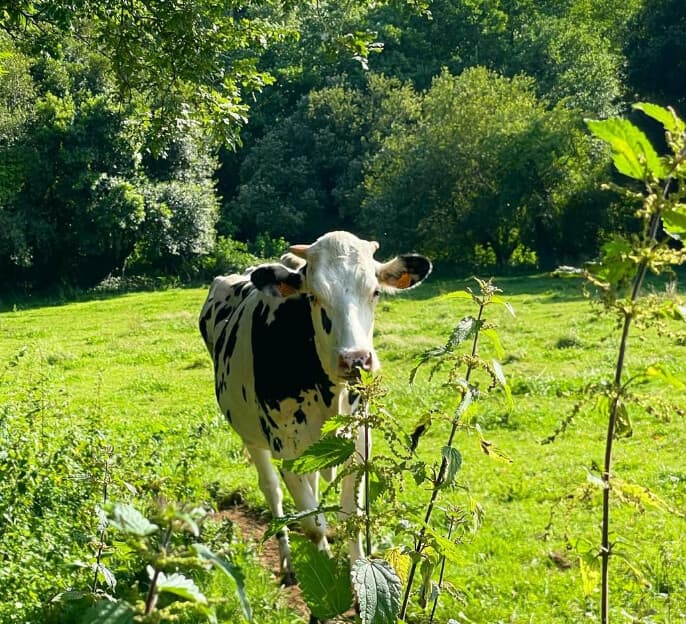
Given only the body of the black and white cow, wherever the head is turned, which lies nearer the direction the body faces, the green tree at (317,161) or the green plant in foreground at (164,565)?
the green plant in foreground

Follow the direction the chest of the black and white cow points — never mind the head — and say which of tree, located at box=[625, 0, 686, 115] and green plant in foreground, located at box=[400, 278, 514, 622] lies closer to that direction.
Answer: the green plant in foreground

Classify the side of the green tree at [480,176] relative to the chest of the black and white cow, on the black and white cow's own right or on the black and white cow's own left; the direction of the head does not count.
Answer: on the black and white cow's own left

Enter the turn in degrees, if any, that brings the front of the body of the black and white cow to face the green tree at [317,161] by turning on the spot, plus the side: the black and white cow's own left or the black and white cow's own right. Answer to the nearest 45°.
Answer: approximately 135° to the black and white cow's own left

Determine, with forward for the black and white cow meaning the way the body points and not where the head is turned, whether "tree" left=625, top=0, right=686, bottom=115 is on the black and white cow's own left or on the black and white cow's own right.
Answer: on the black and white cow's own left

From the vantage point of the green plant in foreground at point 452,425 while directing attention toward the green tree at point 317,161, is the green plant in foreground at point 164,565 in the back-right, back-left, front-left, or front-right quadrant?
back-left

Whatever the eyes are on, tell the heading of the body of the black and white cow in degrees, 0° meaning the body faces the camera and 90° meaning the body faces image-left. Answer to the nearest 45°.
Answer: approximately 315°

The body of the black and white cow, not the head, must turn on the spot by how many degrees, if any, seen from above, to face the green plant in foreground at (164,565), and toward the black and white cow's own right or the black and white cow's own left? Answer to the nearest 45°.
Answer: approximately 45° to the black and white cow's own right
